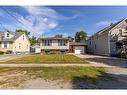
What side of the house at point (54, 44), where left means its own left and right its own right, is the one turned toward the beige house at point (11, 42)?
right

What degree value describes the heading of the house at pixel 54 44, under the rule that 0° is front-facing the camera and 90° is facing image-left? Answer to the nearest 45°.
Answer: approximately 0°
